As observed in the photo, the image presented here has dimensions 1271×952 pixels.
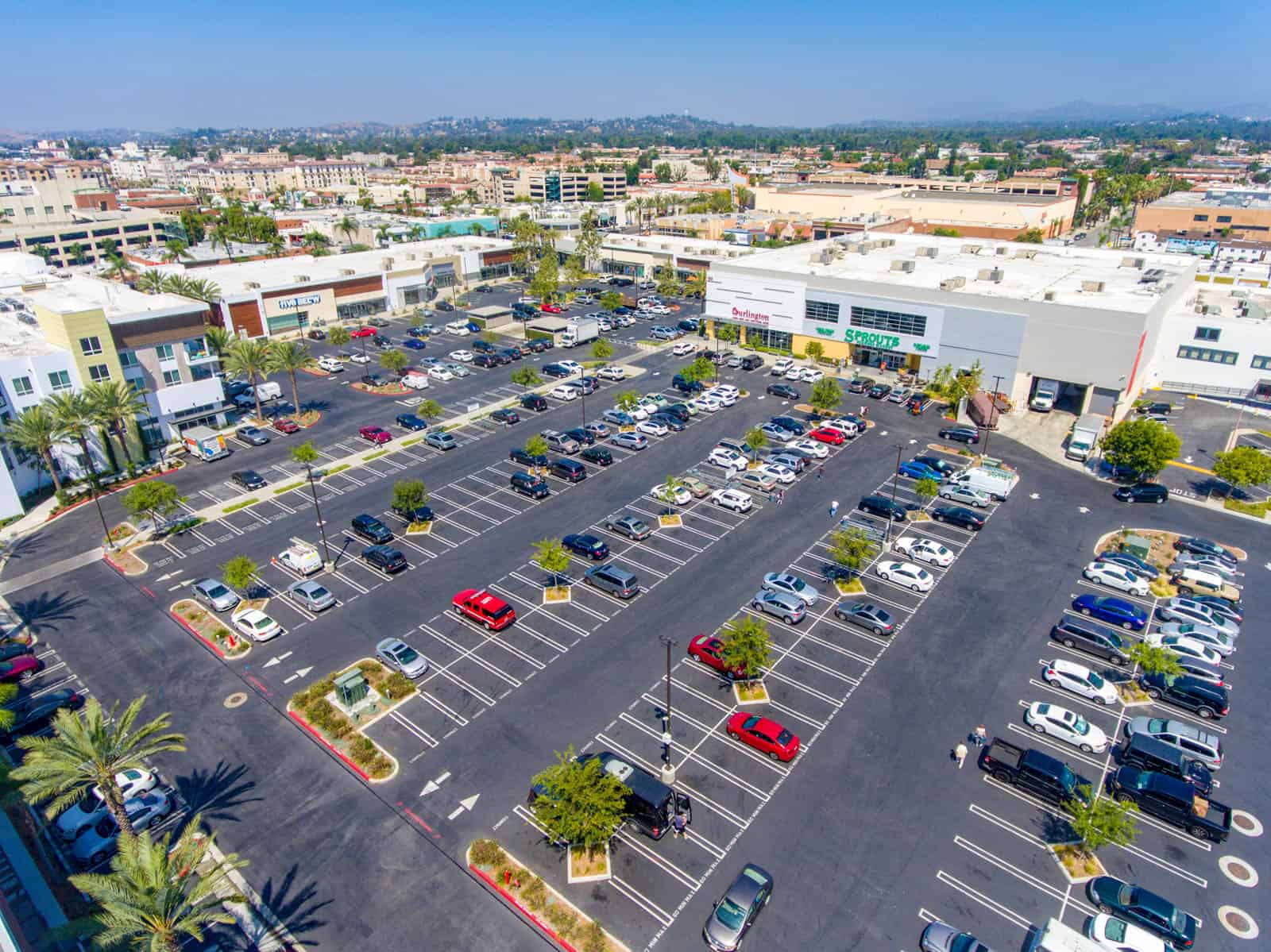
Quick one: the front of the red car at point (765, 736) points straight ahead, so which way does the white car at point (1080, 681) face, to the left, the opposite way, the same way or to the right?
the opposite way

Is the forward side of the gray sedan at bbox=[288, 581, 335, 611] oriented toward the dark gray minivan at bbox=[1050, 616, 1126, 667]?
no

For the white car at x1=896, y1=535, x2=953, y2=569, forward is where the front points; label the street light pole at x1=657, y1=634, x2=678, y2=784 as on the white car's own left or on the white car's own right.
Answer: on the white car's own left

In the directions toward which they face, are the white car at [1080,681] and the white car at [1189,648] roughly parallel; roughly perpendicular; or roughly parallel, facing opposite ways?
roughly parallel, facing opposite ways

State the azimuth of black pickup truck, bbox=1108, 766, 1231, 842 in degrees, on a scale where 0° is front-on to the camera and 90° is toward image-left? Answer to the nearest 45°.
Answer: approximately 135°

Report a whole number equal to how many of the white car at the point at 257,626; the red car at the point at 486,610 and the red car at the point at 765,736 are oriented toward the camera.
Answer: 0

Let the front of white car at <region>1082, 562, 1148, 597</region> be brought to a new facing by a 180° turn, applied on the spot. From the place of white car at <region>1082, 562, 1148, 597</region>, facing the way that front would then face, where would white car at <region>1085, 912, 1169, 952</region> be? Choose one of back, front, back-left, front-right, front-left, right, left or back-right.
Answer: back-left

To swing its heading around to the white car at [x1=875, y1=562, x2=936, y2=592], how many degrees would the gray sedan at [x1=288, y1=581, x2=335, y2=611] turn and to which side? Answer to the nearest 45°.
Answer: approximately 180°

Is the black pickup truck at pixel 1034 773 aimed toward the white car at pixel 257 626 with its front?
no
